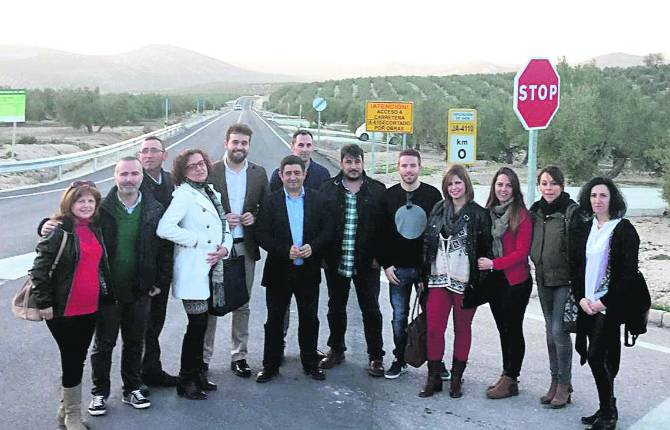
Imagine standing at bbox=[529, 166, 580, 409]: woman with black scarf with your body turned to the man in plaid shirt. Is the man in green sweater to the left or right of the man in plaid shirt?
left

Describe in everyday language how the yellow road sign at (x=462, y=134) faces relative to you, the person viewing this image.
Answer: facing the viewer

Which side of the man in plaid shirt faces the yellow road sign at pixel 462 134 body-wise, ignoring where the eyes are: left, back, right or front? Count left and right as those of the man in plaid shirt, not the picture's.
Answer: back

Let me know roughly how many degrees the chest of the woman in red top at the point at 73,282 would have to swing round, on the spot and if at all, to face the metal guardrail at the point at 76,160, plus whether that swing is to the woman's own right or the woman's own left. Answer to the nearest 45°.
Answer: approximately 135° to the woman's own left

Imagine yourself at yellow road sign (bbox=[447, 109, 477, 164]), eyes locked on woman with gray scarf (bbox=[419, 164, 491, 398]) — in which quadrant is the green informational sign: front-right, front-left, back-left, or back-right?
back-right

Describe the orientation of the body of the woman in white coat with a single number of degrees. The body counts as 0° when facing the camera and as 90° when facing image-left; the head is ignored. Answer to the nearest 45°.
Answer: approximately 315°

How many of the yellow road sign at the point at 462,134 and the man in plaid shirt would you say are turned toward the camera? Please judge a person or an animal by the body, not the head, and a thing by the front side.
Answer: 2

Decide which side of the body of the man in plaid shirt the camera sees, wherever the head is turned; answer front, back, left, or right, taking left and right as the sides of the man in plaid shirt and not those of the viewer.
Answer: front
